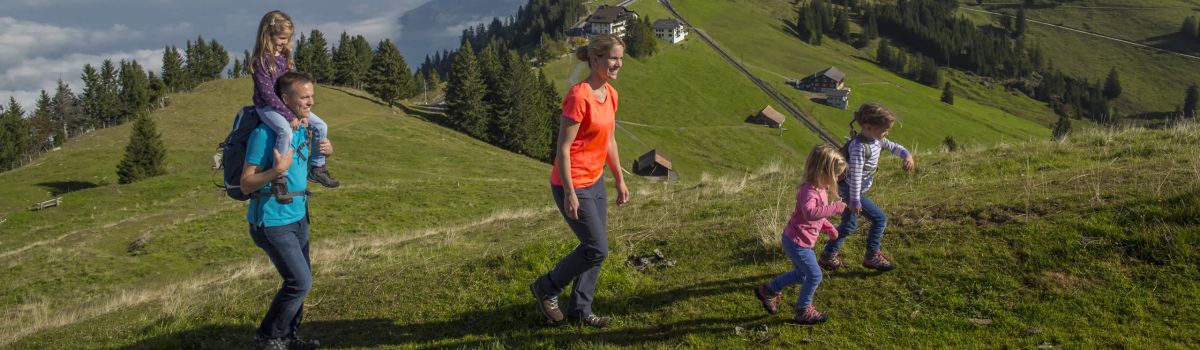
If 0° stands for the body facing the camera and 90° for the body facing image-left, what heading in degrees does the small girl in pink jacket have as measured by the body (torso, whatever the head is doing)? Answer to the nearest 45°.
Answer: approximately 270°

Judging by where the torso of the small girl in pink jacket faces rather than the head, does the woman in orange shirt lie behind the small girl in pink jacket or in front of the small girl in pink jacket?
behind

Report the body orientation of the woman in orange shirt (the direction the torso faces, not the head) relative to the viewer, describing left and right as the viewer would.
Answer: facing the viewer and to the right of the viewer

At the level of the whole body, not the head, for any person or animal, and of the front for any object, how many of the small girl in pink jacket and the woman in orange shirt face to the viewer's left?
0

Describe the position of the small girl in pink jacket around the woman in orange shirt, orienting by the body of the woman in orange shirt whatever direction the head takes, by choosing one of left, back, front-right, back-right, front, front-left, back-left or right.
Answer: front-left

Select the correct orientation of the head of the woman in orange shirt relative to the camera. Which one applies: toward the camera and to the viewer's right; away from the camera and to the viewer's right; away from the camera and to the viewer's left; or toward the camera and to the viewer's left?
toward the camera and to the viewer's right

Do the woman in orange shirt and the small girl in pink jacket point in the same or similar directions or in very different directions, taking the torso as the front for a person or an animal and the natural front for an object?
same or similar directions
